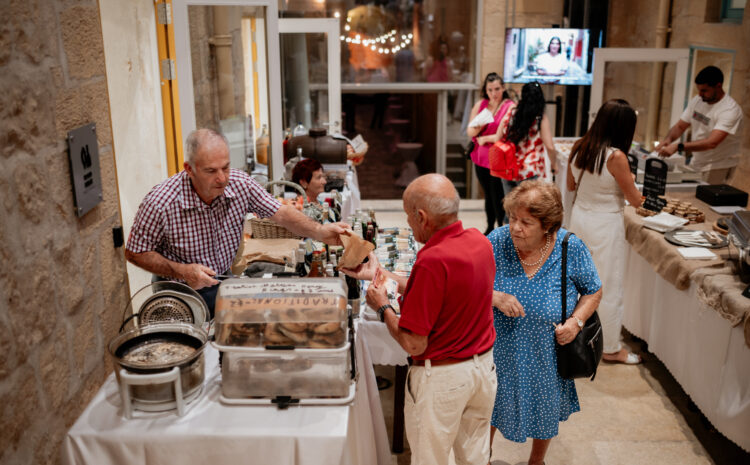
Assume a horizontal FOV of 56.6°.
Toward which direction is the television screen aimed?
toward the camera

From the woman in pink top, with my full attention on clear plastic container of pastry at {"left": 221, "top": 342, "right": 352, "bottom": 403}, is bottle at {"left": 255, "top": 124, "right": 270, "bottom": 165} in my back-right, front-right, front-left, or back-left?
front-right

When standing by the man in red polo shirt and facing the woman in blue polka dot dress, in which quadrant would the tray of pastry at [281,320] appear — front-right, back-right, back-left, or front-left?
back-left

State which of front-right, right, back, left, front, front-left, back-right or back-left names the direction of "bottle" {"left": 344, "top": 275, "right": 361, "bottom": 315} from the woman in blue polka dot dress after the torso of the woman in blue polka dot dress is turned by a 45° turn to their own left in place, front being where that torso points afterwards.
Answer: right

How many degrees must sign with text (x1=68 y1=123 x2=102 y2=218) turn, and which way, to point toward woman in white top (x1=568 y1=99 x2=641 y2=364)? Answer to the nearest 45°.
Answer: approximately 45° to its left

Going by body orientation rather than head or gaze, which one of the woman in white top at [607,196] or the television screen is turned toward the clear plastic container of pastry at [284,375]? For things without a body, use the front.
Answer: the television screen

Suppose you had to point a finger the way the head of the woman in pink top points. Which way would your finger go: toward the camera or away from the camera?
toward the camera

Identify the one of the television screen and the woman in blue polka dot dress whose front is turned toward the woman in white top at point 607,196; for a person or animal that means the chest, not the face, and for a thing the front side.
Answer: the television screen

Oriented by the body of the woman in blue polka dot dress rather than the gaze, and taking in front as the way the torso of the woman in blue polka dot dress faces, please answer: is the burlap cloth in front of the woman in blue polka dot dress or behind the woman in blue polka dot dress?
behind

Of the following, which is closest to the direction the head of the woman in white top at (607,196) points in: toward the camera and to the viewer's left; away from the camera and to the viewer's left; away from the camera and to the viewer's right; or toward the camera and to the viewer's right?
away from the camera and to the viewer's right

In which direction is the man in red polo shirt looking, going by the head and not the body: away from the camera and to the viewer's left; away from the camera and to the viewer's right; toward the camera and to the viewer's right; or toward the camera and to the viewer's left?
away from the camera and to the viewer's left

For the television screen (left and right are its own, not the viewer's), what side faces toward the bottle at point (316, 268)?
front

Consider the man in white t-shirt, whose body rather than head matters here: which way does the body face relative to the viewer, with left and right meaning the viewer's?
facing the viewer and to the left of the viewer

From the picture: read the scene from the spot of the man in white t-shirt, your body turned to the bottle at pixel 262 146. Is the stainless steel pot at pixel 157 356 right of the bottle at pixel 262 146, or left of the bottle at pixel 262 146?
left

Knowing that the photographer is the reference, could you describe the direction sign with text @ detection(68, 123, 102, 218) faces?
facing the viewer and to the right of the viewer

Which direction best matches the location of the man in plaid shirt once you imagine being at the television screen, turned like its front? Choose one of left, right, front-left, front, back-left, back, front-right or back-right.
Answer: front

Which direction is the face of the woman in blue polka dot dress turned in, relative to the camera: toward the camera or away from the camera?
toward the camera

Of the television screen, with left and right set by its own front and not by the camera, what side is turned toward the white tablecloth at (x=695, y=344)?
front

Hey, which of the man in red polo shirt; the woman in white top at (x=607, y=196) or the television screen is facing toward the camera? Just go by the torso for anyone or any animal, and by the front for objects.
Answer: the television screen

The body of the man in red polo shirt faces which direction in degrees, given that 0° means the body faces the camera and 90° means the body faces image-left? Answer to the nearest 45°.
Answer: approximately 135°
